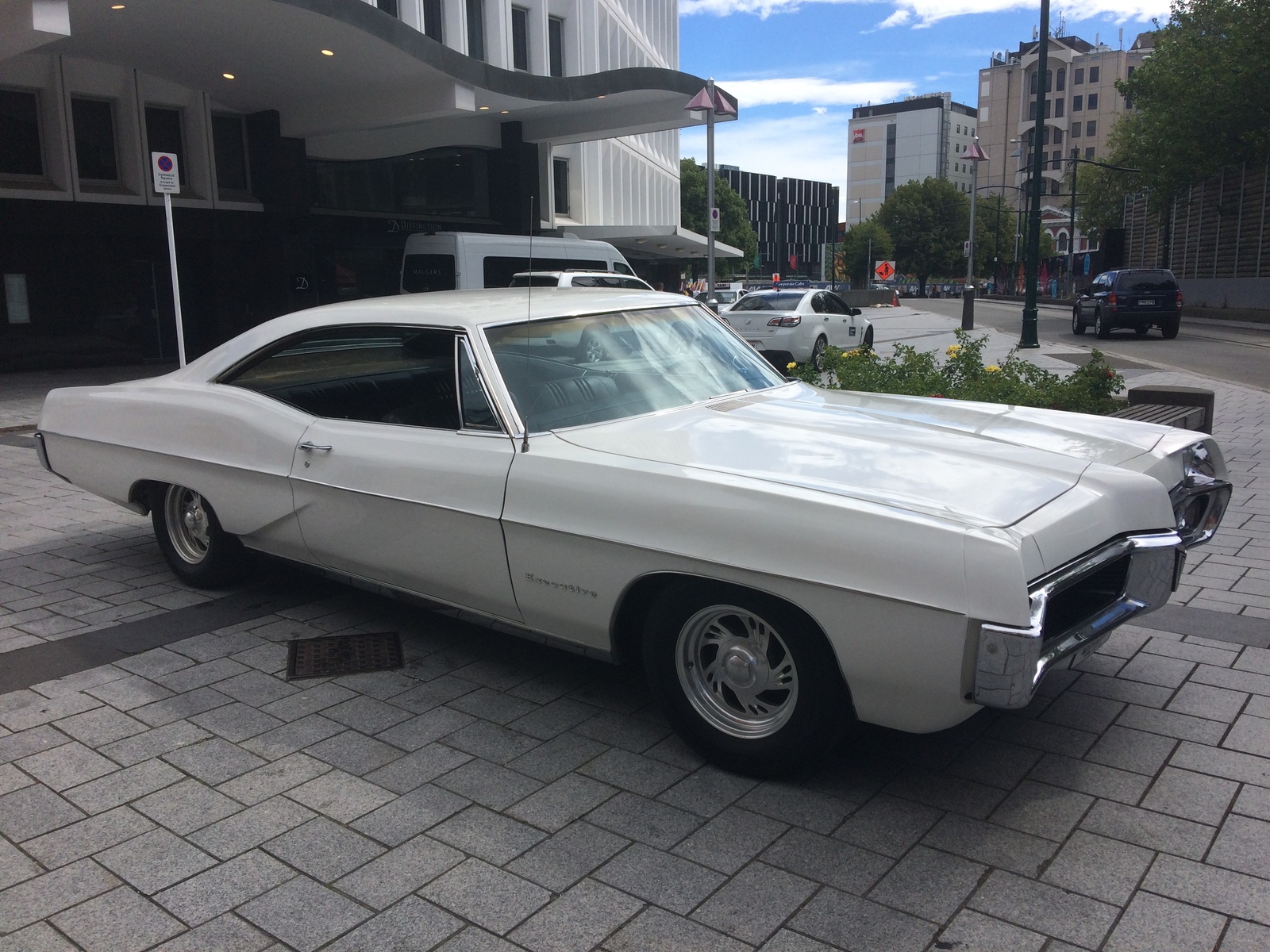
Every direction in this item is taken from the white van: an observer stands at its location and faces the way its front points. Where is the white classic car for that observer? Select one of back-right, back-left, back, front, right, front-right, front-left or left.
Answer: back-right

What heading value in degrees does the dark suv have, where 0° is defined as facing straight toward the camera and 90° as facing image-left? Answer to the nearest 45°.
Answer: approximately 135°

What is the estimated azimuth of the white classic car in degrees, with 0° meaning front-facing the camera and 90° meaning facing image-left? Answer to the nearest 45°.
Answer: approximately 315°

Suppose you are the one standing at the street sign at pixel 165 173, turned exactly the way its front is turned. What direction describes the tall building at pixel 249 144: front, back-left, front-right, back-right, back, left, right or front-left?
back

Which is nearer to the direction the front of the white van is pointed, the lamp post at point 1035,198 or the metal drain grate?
the lamp post

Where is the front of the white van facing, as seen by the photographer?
facing away from the viewer and to the right of the viewer

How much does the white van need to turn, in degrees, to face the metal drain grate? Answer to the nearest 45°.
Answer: approximately 135° to its right

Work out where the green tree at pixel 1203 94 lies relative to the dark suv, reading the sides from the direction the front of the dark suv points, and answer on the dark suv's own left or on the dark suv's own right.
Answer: on the dark suv's own right
